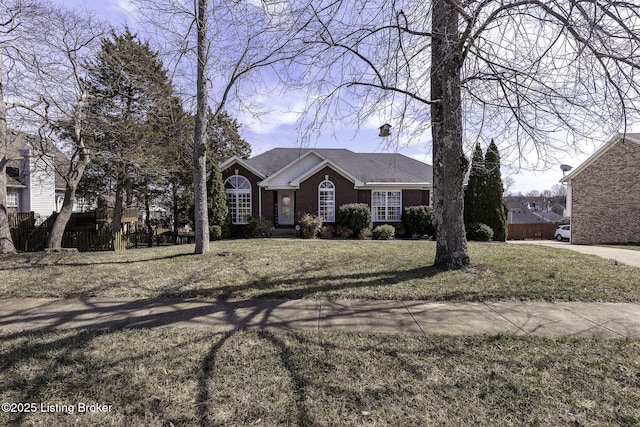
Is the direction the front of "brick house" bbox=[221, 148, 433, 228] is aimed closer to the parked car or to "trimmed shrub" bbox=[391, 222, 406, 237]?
the trimmed shrub

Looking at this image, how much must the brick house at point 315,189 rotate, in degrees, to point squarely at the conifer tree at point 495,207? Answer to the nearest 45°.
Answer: approximately 90° to its left

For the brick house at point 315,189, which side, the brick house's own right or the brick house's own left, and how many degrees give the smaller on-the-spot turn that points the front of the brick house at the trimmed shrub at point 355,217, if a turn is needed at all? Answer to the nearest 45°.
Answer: approximately 45° to the brick house's own left

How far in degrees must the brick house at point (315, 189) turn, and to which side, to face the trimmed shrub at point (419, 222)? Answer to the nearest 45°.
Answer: approximately 90° to its left

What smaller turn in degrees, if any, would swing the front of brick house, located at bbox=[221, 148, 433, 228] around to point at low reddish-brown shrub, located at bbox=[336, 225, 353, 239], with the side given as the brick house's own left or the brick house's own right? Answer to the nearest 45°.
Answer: approximately 45° to the brick house's own left

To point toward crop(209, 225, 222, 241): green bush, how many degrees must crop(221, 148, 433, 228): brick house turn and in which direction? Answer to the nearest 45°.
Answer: approximately 45° to its right

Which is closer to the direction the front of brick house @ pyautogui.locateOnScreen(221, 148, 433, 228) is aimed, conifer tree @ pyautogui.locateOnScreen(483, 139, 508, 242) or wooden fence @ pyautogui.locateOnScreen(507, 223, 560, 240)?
the conifer tree

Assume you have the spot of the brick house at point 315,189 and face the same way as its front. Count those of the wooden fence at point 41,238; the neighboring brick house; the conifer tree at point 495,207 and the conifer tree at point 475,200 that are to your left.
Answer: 3

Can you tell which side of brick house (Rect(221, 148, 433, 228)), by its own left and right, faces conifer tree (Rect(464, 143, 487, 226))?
left

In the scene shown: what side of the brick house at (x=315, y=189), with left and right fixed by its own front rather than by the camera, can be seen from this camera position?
front

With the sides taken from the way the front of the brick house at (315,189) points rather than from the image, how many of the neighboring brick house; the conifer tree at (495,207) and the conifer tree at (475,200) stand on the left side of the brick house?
3

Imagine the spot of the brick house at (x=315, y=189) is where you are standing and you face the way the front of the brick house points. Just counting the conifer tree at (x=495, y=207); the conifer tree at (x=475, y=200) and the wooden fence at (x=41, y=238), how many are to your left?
2

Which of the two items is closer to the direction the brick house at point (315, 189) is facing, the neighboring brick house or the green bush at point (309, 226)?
the green bush
